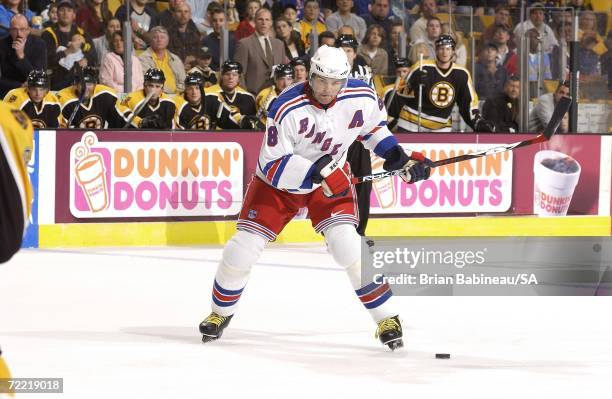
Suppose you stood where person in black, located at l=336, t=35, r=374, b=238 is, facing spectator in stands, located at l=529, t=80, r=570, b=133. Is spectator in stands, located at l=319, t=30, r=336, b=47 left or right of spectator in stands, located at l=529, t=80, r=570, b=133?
left

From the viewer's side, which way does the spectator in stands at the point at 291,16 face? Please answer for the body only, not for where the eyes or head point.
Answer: toward the camera

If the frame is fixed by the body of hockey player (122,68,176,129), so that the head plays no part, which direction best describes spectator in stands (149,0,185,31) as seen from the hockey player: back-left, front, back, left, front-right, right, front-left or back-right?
back

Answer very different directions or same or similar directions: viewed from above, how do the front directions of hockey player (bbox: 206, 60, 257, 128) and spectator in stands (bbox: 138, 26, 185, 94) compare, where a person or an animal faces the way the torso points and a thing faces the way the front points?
same or similar directions

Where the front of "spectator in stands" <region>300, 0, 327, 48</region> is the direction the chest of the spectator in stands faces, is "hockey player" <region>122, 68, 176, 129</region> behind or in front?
in front

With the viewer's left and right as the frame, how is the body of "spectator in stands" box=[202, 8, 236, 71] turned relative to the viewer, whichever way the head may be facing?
facing the viewer

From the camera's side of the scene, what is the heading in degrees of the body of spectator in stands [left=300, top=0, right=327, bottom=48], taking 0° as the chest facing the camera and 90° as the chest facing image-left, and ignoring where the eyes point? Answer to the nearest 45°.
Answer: approximately 0°

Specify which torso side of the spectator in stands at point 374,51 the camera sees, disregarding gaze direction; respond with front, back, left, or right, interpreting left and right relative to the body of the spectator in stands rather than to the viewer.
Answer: front

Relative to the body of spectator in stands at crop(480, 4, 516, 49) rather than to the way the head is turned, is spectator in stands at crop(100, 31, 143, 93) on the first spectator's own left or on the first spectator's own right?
on the first spectator's own right

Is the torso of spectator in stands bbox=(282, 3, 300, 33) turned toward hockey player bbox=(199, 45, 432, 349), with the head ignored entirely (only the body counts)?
yes

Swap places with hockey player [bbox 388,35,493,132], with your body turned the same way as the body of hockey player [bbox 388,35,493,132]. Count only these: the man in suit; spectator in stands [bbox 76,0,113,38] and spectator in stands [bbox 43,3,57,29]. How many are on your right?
3

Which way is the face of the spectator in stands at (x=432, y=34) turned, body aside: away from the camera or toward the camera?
toward the camera

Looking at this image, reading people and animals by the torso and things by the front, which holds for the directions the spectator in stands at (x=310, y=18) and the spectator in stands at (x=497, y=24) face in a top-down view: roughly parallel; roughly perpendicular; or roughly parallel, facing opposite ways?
roughly parallel

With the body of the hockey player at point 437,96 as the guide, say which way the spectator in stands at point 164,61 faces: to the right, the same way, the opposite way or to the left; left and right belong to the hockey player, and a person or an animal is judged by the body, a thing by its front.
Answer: the same way
